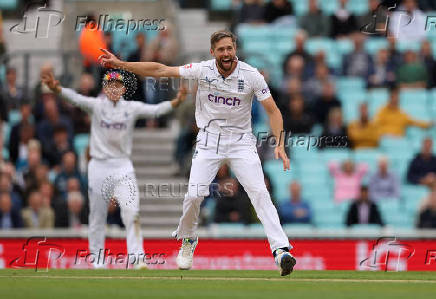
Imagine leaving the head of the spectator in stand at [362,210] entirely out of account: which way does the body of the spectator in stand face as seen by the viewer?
toward the camera

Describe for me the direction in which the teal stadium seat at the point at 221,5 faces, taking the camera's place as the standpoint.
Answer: facing the viewer

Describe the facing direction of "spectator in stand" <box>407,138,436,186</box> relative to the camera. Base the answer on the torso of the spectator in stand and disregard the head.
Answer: toward the camera

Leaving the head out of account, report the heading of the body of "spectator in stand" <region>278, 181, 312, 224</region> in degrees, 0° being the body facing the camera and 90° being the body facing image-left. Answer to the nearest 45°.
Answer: approximately 0°

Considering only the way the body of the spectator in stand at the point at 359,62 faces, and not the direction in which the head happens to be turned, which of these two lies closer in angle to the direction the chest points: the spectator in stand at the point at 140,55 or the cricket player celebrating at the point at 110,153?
the cricket player celebrating
